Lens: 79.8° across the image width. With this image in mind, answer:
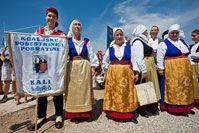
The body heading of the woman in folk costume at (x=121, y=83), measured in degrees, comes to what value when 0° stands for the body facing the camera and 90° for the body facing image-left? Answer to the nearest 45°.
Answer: approximately 0°

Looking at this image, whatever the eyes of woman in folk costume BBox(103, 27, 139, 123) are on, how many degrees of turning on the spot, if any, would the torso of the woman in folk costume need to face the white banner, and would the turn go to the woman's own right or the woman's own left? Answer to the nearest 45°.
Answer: approximately 45° to the woman's own right

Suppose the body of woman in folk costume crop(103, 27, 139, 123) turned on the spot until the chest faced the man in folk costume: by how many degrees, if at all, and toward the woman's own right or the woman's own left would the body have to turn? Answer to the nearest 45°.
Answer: approximately 90° to the woman's own right

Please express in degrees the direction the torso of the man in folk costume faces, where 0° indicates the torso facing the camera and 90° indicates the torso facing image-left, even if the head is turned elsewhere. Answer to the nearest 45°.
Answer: approximately 0°

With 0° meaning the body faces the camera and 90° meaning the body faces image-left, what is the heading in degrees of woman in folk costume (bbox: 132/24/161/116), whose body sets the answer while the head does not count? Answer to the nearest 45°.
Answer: approximately 315°

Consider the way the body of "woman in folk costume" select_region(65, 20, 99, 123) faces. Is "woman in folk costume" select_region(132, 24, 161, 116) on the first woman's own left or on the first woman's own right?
on the first woman's own left

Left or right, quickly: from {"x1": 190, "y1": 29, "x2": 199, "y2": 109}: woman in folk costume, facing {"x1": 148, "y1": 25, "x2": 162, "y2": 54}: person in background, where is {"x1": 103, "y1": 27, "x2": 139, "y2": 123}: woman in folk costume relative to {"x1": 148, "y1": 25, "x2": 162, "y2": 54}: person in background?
left
